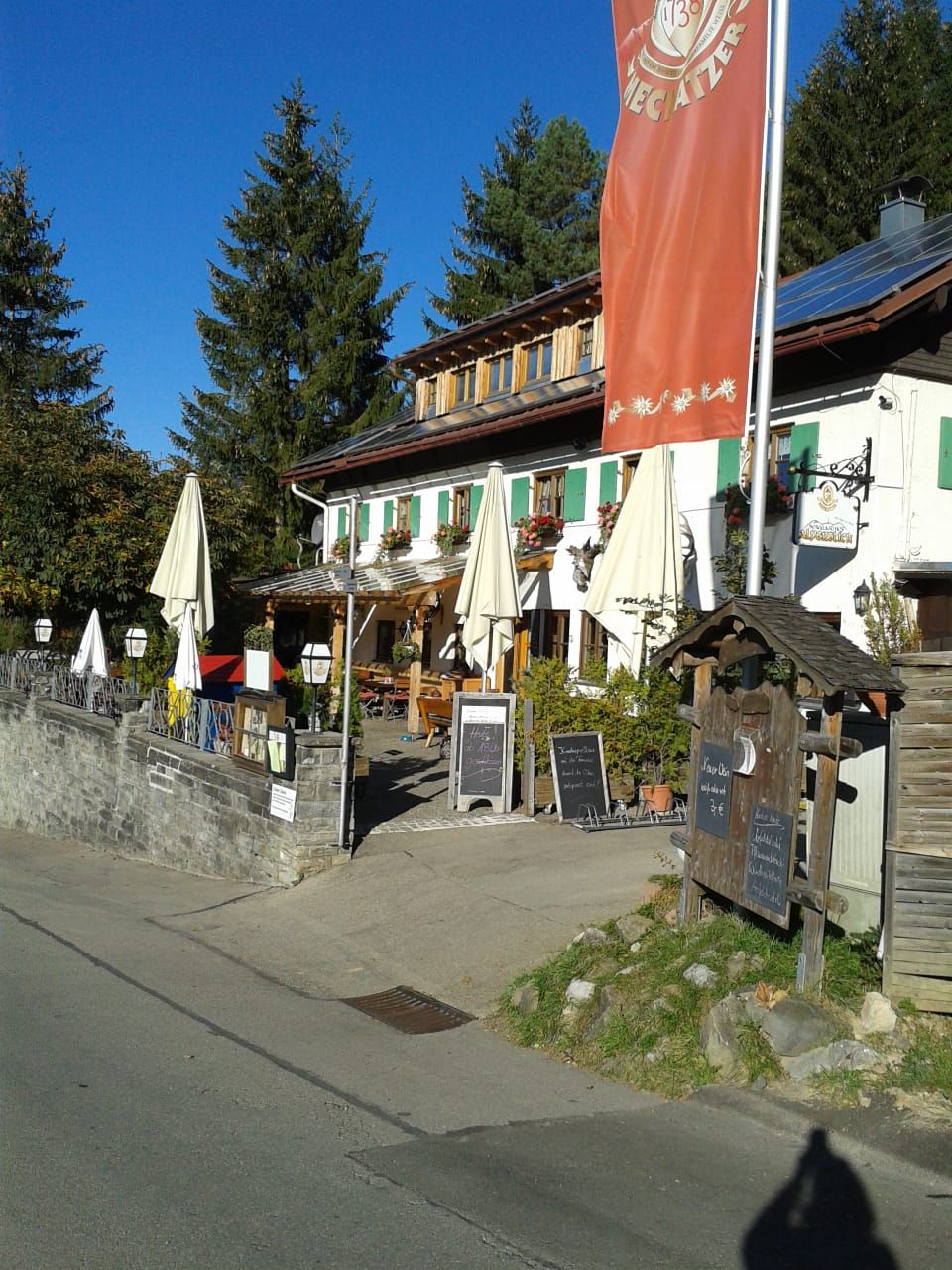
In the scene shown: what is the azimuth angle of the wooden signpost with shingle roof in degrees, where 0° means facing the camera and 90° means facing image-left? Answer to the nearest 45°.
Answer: approximately 45°

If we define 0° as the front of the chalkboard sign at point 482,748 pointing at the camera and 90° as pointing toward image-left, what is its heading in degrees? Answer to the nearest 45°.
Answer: approximately 0°

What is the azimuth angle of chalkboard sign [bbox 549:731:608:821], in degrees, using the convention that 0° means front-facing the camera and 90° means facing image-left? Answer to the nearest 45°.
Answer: approximately 0°

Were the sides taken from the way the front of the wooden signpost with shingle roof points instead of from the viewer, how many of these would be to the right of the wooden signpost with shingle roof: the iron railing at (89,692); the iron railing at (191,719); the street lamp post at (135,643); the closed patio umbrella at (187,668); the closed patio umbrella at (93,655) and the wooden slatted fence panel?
5

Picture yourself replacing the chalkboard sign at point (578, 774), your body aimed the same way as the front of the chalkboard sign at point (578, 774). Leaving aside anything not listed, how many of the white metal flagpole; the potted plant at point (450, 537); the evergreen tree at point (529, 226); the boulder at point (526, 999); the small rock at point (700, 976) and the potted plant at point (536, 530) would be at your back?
3

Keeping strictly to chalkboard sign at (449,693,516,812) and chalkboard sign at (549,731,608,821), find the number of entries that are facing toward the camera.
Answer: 2

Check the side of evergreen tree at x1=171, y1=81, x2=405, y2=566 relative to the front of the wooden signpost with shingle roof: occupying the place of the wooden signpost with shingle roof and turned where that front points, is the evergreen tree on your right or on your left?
on your right

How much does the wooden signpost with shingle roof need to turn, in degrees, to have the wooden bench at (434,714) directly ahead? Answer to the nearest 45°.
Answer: approximately 90° to its right

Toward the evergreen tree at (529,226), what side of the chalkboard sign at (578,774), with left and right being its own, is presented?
back
